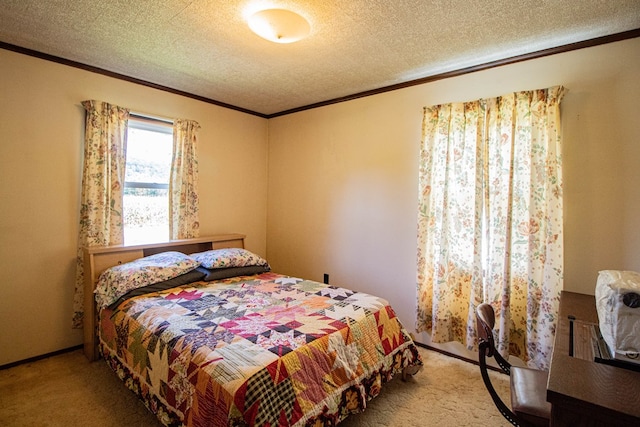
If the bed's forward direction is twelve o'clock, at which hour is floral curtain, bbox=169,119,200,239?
The floral curtain is roughly at 7 o'clock from the bed.

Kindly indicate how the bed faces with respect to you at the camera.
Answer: facing the viewer and to the right of the viewer

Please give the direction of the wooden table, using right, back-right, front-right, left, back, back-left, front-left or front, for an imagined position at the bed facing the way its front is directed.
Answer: front

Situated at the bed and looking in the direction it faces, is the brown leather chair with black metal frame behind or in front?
in front

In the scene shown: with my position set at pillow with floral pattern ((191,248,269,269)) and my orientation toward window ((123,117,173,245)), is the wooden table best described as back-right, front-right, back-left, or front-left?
back-left

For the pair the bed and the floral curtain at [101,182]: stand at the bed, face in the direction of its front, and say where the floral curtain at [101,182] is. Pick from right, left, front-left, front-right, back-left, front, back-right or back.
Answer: back

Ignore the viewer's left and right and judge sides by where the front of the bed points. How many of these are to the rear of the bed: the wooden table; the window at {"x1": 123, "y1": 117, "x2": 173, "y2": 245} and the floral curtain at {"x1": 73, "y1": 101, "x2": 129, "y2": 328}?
2

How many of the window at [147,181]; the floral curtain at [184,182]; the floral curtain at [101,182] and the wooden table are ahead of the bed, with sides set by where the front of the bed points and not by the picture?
1

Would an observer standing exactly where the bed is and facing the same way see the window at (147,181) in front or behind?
behind

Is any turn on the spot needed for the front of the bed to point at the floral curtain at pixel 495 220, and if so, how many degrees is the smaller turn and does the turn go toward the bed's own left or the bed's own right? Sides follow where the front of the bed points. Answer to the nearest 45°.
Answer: approximately 45° to the bed's own left
